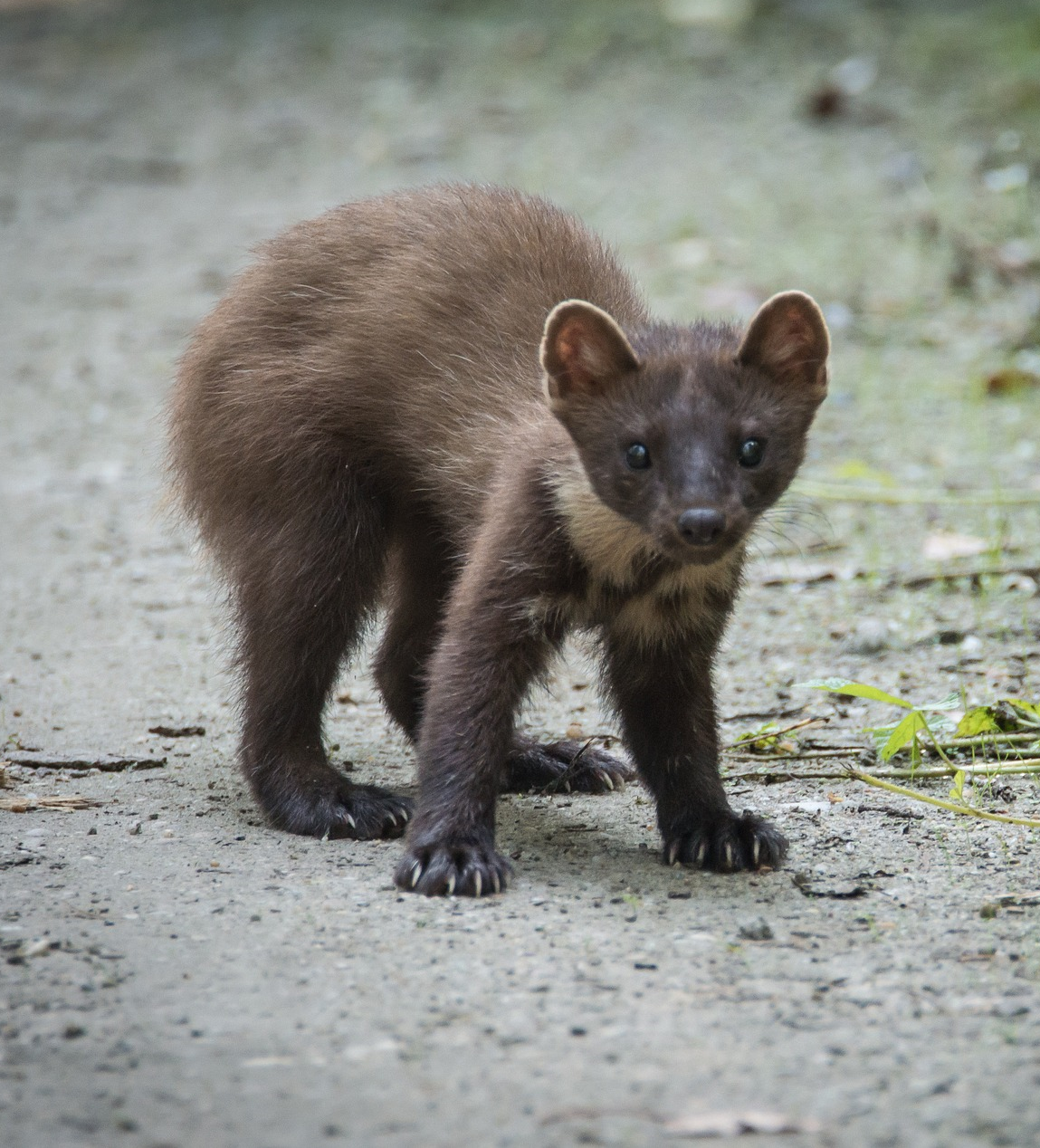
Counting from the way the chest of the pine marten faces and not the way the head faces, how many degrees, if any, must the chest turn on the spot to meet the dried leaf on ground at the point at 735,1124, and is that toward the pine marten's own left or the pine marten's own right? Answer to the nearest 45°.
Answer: approximately 45° to the pine marten's own right

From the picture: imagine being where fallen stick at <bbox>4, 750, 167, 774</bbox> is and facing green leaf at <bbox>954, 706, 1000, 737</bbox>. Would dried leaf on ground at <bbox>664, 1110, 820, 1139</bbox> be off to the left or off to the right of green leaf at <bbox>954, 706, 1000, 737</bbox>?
right

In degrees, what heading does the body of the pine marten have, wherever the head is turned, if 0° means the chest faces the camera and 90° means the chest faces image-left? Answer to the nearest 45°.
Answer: approximately 315°

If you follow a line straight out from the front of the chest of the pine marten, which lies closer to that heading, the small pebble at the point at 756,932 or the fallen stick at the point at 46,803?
the small pebble

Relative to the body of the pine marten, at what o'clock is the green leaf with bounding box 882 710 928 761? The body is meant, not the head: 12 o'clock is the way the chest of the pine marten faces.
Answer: The green leaf is roughly at 11 o'clock from the pine marten.

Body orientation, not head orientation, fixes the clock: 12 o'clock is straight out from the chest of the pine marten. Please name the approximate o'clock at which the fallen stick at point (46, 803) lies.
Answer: The fallen stick is roughly at 4 o'clock from the pine marten.

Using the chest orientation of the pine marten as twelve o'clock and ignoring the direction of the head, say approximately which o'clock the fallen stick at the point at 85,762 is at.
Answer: The fallen stick is roughly at 5 o'clock from the pine marten.

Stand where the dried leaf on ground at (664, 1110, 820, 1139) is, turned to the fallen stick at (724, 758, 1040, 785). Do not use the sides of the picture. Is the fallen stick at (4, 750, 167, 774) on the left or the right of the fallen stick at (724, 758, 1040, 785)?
left
